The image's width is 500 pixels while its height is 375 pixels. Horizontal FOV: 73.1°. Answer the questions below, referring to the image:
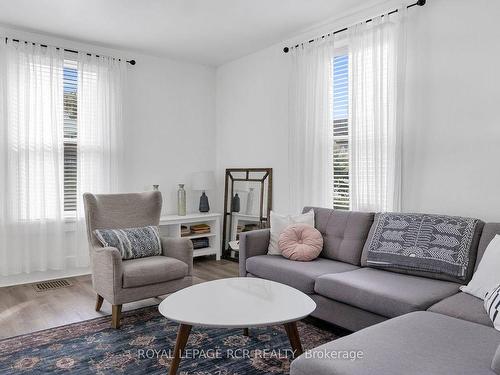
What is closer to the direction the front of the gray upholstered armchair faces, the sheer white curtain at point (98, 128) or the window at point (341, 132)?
the window

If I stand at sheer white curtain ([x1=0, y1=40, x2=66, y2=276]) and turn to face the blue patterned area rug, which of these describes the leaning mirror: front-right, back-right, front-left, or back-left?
front-left

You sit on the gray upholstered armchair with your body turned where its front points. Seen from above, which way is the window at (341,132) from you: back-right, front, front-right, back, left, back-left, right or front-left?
front-left

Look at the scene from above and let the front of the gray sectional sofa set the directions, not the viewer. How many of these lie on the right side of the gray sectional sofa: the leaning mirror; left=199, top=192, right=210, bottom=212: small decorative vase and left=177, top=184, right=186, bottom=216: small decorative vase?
3

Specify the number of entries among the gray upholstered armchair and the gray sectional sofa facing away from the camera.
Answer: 0

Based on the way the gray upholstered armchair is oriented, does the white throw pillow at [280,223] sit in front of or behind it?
in front

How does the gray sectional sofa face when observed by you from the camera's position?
facing the viewer and to the left of the viewer

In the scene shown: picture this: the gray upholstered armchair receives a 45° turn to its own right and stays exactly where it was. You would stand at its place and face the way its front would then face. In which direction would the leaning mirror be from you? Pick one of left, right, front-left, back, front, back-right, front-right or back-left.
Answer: back-left

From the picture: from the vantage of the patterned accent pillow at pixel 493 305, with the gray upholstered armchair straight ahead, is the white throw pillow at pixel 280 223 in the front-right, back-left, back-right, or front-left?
front-right

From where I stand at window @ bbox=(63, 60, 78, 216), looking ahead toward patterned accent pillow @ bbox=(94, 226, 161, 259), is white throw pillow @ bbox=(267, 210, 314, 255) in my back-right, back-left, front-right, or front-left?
front-left

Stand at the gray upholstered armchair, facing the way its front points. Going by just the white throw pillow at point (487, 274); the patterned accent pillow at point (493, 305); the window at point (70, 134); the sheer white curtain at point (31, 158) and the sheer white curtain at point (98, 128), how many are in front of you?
2

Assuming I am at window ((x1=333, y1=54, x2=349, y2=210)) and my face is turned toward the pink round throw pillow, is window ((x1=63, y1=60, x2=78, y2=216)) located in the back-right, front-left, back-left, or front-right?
front-right

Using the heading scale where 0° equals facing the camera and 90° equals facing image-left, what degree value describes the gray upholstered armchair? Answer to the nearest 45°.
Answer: approximately 315°

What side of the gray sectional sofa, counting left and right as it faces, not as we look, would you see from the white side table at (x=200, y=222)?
right

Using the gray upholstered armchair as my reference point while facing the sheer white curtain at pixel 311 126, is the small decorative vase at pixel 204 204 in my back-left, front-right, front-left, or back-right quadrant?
front-left

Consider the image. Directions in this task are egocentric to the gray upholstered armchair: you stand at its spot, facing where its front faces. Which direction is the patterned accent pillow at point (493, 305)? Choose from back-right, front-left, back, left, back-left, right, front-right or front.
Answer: front
